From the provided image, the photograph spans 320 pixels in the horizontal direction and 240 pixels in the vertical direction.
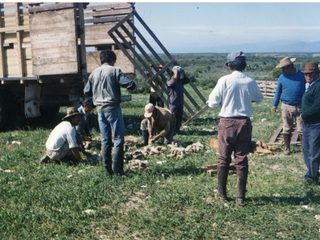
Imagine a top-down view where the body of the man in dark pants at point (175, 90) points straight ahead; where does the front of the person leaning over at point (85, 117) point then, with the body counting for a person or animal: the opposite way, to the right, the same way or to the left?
to the left

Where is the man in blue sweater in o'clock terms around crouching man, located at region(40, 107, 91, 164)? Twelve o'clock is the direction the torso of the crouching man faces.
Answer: The man in blue sweater is roughly at 12 o'clock from the crouching man.

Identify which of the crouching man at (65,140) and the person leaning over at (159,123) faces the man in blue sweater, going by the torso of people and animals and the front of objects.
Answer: the crouching man

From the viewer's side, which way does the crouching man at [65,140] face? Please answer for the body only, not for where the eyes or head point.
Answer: to the viewer's right

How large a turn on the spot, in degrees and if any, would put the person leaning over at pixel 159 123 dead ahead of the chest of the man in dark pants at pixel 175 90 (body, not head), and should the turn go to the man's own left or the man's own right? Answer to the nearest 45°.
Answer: approximately 45° to the man's own left

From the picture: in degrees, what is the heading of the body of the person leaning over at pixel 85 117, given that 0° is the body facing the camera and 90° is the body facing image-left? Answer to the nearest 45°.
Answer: approximately 315°

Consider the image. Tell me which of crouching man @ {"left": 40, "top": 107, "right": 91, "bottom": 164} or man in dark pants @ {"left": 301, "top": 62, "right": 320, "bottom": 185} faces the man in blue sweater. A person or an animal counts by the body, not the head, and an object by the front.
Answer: the crouching man

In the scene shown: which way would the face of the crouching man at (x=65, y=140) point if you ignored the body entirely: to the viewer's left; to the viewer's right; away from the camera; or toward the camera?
to the viewer's right

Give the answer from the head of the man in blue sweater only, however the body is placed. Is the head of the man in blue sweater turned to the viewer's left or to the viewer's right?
to the viewer's left

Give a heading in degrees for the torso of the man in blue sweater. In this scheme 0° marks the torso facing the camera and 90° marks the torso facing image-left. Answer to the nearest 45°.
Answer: approximately 45°
